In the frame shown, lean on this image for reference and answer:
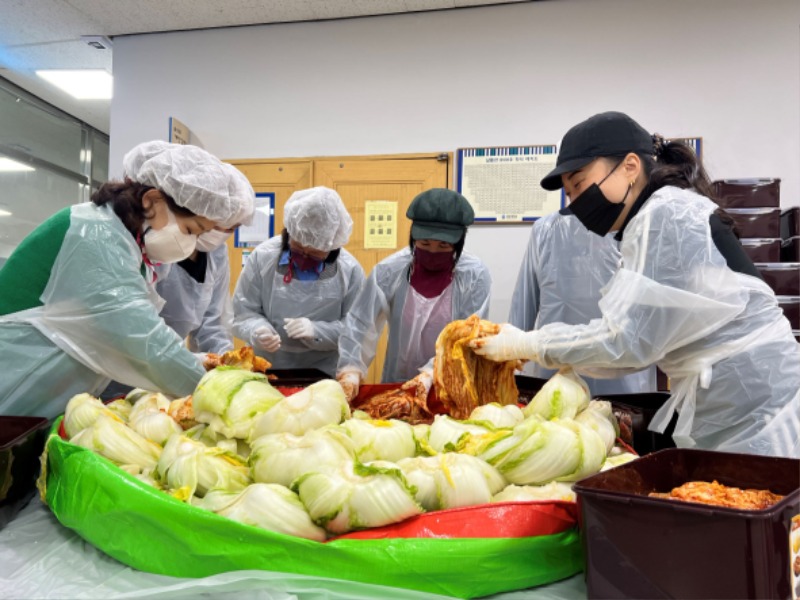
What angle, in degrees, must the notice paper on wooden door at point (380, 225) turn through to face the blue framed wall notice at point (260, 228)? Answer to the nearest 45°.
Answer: approximately 90° to its right

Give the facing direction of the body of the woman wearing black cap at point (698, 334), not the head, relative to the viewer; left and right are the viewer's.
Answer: facing to the left of the viewer

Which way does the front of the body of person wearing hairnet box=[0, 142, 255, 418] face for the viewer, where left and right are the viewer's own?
facing to the right of the viewer

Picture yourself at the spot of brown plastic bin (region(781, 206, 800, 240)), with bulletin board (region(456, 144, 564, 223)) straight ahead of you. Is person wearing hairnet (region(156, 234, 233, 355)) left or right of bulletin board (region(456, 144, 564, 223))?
left

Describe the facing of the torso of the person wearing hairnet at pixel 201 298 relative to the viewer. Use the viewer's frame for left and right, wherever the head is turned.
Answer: facing the viewer and to the right of the viewer

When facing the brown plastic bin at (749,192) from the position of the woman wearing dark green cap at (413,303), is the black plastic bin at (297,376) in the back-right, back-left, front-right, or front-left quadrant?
back-right

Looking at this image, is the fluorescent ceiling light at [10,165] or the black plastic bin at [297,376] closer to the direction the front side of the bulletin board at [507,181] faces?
the black plastic bin

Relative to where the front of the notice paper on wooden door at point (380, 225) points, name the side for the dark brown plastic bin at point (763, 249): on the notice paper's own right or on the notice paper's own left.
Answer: on the notice paper's own left
